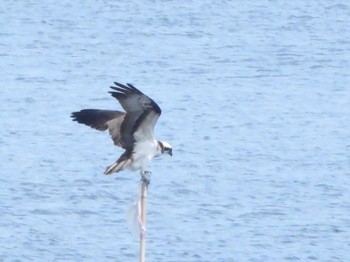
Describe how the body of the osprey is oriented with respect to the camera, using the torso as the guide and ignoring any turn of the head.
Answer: to the viewer's right
